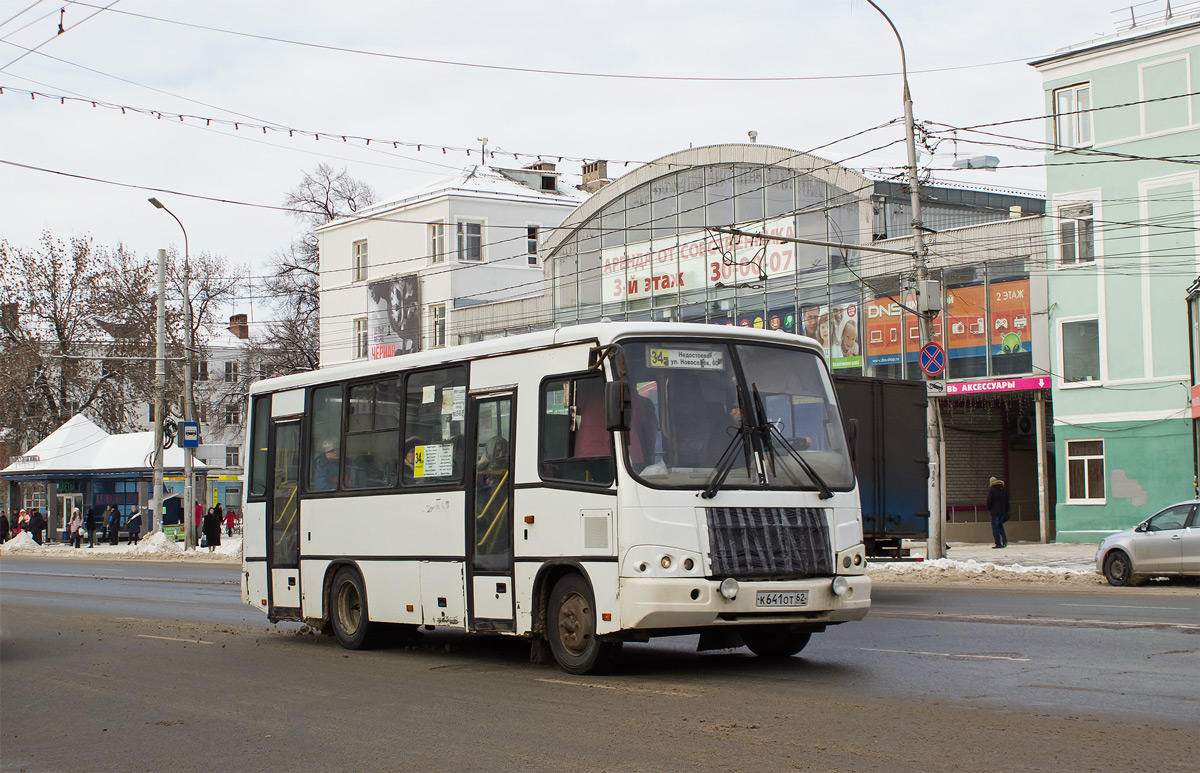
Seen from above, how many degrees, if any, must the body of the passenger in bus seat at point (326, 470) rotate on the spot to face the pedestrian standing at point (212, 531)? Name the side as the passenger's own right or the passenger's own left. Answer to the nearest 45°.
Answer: approximately 135° to the passenger's own left

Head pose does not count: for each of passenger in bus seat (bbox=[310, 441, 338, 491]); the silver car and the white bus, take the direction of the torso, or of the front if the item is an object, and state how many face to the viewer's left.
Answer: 1

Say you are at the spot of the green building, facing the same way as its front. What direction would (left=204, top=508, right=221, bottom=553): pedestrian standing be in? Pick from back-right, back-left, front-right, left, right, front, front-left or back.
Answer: front-right

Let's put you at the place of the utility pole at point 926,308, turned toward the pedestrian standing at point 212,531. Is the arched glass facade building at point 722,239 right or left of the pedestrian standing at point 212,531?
right

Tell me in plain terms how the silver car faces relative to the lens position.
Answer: facing to the left of the viewer

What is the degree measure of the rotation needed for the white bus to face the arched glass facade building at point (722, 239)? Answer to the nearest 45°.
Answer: approximately 135° to its left

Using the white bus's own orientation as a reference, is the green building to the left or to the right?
on its left

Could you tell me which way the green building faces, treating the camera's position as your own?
facing the viewer and to the left of the viewer

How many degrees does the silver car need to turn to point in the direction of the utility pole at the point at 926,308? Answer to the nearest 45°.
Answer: approximately 45° to its right

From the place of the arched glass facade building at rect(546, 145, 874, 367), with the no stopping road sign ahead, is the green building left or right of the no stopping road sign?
left

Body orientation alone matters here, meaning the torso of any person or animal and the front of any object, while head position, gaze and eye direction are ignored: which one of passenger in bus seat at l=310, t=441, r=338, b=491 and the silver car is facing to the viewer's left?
the silver car

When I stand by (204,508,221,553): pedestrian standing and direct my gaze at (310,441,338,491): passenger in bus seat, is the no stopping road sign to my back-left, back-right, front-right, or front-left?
front-left

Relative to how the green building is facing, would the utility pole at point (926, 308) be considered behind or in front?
in front
